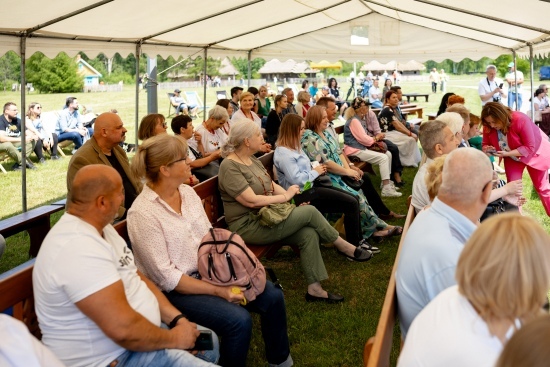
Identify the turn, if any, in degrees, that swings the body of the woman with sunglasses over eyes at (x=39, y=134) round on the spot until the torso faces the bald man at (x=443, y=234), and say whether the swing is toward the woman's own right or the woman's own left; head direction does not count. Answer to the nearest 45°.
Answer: approximately 45° to the woman's own right

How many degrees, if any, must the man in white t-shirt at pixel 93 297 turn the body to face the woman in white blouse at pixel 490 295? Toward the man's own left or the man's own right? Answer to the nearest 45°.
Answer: approximately 45° to the man's own right

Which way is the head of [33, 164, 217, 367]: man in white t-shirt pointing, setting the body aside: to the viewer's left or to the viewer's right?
to the viewer's right

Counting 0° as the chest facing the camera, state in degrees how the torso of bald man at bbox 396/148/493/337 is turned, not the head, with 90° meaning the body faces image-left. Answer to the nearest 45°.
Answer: approximately 225°

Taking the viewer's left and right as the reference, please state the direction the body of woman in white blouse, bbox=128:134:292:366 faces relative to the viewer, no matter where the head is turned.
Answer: facing the viewer and to the right of the viewer

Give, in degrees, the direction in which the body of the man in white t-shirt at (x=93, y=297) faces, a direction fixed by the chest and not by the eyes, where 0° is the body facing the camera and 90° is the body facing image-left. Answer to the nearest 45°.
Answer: approximately 270°

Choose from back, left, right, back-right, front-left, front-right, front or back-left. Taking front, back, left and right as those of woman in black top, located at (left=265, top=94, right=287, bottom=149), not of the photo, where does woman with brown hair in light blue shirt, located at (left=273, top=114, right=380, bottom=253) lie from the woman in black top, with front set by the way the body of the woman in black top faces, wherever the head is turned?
right

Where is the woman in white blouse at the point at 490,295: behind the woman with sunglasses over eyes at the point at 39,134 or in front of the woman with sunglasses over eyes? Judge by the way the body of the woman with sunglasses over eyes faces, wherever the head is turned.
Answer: in front

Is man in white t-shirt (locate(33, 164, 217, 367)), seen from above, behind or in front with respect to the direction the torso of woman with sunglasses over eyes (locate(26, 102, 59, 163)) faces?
in front

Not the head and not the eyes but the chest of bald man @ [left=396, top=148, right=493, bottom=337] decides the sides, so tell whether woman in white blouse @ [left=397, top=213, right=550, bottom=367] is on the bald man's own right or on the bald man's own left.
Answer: on the bald man's own right

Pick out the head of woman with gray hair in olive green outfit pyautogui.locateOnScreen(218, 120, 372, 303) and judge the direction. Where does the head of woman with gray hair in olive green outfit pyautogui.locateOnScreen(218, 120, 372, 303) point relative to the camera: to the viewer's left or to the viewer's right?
to the viewer's right

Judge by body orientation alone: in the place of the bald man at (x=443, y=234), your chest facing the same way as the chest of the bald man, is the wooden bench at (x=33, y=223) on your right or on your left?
on your left

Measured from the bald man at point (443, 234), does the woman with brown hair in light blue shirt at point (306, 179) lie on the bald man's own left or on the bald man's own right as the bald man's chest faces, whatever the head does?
on the bald man's own left
